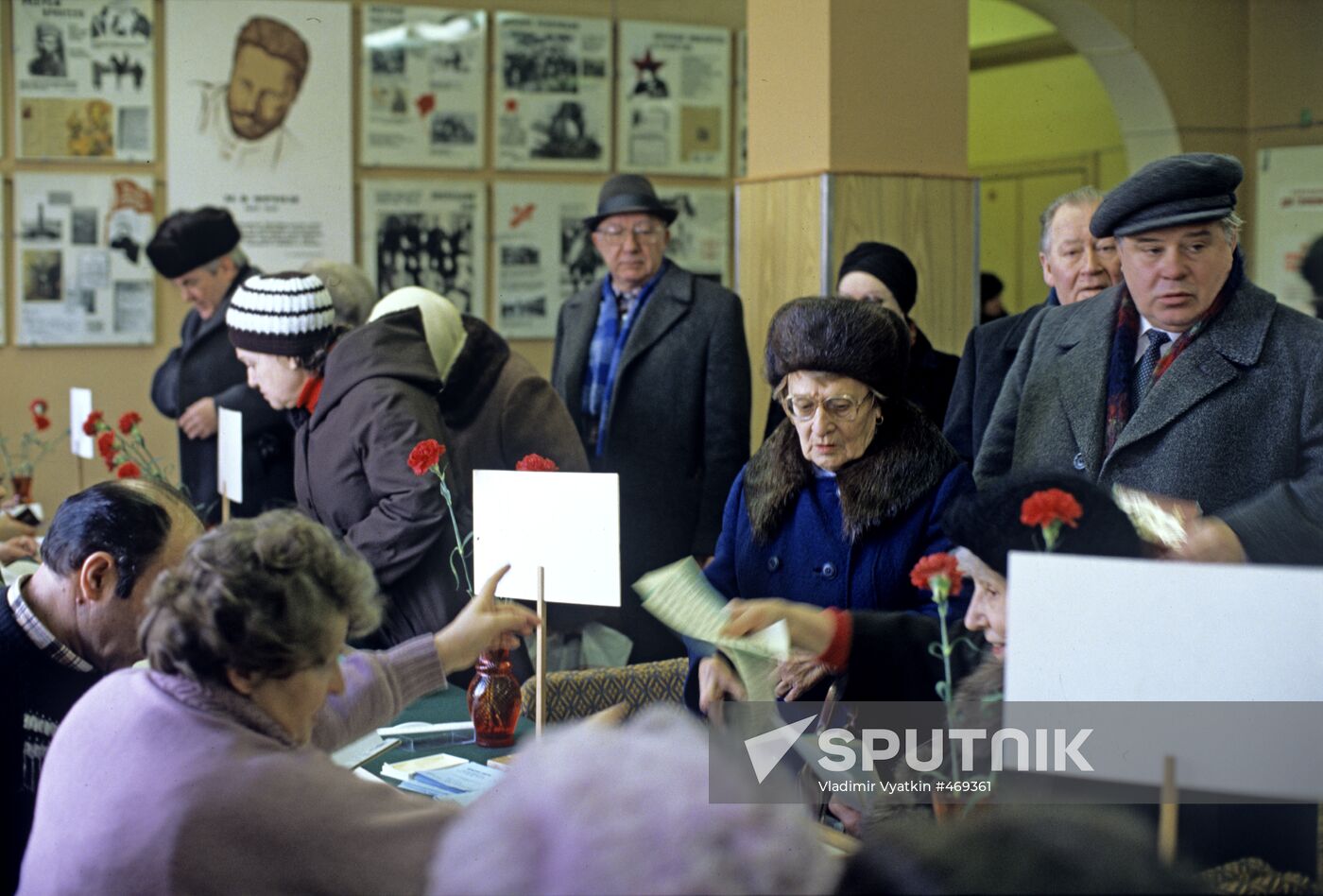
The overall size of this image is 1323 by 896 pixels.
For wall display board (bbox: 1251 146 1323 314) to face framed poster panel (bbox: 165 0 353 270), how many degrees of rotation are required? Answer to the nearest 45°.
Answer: approximately 45° to its right

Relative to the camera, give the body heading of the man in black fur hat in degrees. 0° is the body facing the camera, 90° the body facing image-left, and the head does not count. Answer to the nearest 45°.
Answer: approximately 45°

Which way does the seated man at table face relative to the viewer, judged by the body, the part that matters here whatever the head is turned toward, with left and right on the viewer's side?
facing to the right of the viewer

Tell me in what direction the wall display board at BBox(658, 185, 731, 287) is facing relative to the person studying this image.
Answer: facing the viewer

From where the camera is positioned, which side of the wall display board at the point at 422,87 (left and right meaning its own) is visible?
front

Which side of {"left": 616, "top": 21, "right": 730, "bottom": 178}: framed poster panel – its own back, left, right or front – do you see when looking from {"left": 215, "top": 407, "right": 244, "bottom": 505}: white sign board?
front

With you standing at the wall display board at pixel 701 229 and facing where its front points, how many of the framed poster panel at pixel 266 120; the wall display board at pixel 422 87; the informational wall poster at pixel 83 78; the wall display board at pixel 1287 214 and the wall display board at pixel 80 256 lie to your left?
1

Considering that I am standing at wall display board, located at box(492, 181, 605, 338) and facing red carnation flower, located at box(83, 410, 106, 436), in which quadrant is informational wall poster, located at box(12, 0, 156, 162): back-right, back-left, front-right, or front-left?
front-right

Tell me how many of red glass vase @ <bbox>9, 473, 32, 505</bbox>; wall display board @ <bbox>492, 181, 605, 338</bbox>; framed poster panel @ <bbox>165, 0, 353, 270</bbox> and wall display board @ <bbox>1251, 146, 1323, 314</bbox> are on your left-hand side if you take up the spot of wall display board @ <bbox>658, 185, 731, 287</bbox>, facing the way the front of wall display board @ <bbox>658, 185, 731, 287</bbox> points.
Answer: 1

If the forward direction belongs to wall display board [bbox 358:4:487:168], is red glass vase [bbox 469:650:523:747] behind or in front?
in front

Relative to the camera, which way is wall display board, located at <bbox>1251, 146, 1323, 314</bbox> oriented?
toward the camera

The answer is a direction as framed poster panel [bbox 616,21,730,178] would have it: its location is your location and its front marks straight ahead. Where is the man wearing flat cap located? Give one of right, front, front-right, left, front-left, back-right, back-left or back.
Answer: front

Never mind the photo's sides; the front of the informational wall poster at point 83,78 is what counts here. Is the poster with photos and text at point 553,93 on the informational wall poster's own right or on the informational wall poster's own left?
on the informational wall poster's own left

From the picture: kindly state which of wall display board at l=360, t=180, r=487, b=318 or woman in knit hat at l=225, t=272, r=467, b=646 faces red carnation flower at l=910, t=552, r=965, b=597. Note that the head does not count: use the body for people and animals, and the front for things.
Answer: the wall display board

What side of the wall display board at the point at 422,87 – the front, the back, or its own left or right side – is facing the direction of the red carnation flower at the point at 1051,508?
front
